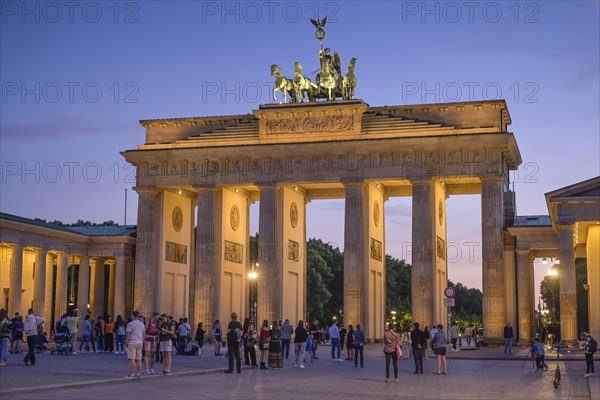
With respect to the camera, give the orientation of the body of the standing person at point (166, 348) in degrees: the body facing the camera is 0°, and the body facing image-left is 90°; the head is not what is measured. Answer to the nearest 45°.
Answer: approximately 45°

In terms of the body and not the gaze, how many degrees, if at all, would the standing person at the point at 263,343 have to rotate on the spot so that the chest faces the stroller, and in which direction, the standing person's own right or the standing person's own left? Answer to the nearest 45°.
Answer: approximately 135° to the standing person's own left

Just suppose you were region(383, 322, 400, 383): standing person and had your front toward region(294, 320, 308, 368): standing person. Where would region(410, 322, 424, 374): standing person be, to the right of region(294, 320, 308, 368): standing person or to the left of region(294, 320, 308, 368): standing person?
right
